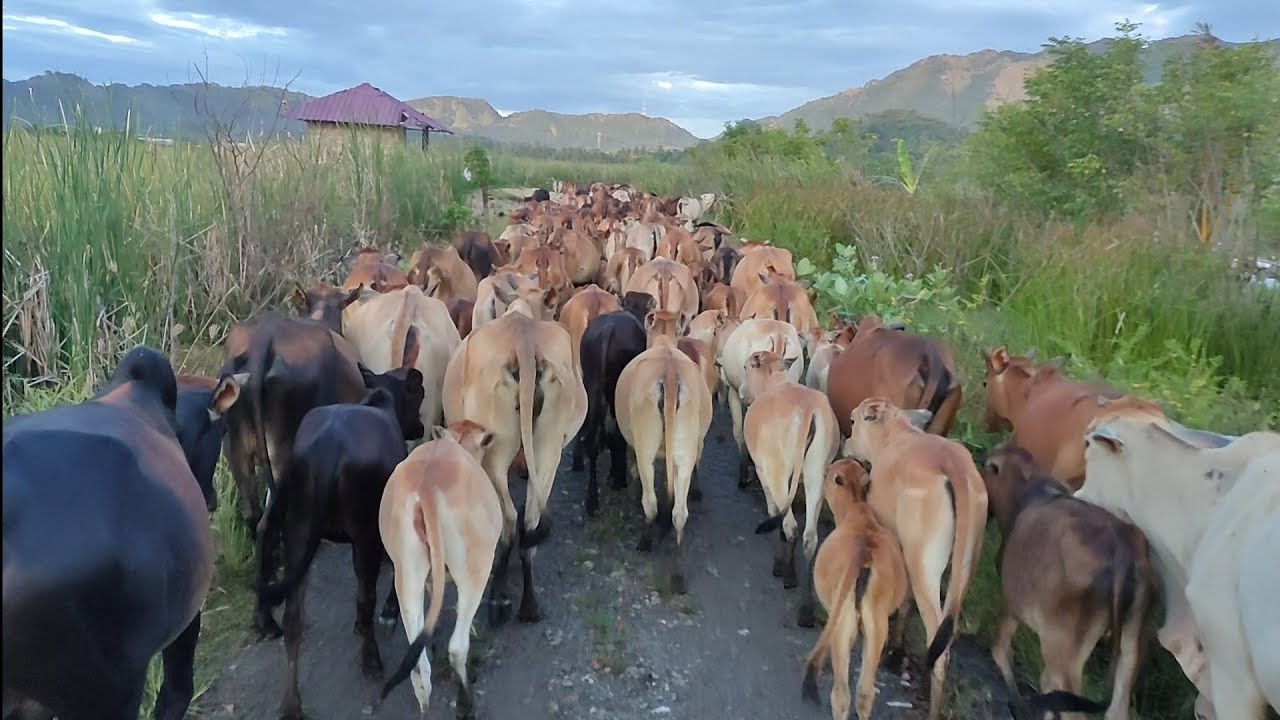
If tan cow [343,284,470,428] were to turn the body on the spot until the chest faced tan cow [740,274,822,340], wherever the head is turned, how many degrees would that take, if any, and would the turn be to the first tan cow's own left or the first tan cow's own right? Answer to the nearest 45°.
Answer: approximately 90° to the first tan cow's own right

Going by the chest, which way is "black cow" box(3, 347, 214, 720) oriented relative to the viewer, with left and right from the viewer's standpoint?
facing away from the viewer and to the right of the viewer

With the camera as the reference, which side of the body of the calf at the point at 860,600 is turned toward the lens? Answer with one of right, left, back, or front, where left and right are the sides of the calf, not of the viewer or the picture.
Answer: back

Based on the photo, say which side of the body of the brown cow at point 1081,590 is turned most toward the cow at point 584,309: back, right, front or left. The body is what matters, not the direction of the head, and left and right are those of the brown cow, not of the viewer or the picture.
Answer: front

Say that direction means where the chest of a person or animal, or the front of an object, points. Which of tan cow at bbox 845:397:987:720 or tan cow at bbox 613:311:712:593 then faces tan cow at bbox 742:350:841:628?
tan cow at bbox 845:397:987:720

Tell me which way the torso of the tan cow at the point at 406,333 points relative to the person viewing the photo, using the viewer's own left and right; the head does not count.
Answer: facing away from the viewer

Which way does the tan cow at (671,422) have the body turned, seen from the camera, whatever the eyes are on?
away from the camera

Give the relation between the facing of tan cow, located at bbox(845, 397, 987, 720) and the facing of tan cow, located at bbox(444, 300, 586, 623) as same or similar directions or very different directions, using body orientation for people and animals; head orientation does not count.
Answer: same or similar directions

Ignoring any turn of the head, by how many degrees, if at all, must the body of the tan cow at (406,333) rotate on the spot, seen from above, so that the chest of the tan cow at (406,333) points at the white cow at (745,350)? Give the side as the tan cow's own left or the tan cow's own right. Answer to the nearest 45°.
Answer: approximately 90° to the tan cow's own right

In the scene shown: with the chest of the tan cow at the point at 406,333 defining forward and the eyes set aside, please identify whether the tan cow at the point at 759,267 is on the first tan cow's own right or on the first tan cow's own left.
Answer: on the first tan cow's own right

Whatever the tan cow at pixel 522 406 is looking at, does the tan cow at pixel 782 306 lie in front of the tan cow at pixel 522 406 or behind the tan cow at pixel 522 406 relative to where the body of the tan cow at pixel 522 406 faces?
in front

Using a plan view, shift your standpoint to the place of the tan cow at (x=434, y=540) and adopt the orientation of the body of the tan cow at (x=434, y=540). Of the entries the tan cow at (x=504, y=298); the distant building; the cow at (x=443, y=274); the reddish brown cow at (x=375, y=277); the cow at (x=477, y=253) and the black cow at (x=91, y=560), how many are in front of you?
5

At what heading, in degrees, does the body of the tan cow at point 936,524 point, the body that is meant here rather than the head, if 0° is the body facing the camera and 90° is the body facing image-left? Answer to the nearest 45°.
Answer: approximately 135°

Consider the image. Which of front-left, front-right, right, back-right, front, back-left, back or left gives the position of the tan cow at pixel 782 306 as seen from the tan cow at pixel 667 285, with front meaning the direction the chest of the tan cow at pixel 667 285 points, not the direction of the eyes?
back-right

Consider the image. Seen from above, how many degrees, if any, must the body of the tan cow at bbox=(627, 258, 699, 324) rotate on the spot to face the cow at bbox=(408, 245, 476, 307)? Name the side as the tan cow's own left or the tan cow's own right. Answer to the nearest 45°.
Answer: approximately 90° to the tan cow's own left

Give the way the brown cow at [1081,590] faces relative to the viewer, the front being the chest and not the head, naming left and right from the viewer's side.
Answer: facing away from the viewer and to the left of the viewer

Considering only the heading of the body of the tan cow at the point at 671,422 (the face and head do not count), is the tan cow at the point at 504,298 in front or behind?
in front

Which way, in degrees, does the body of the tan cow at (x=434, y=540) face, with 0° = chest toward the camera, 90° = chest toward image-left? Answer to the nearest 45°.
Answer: approximately 180°

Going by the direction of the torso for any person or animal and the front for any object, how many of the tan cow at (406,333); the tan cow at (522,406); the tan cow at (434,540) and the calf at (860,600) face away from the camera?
4

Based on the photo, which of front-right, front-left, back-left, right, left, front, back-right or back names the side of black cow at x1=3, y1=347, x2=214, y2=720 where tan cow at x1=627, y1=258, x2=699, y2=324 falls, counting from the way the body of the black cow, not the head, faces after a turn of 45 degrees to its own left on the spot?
front-right
